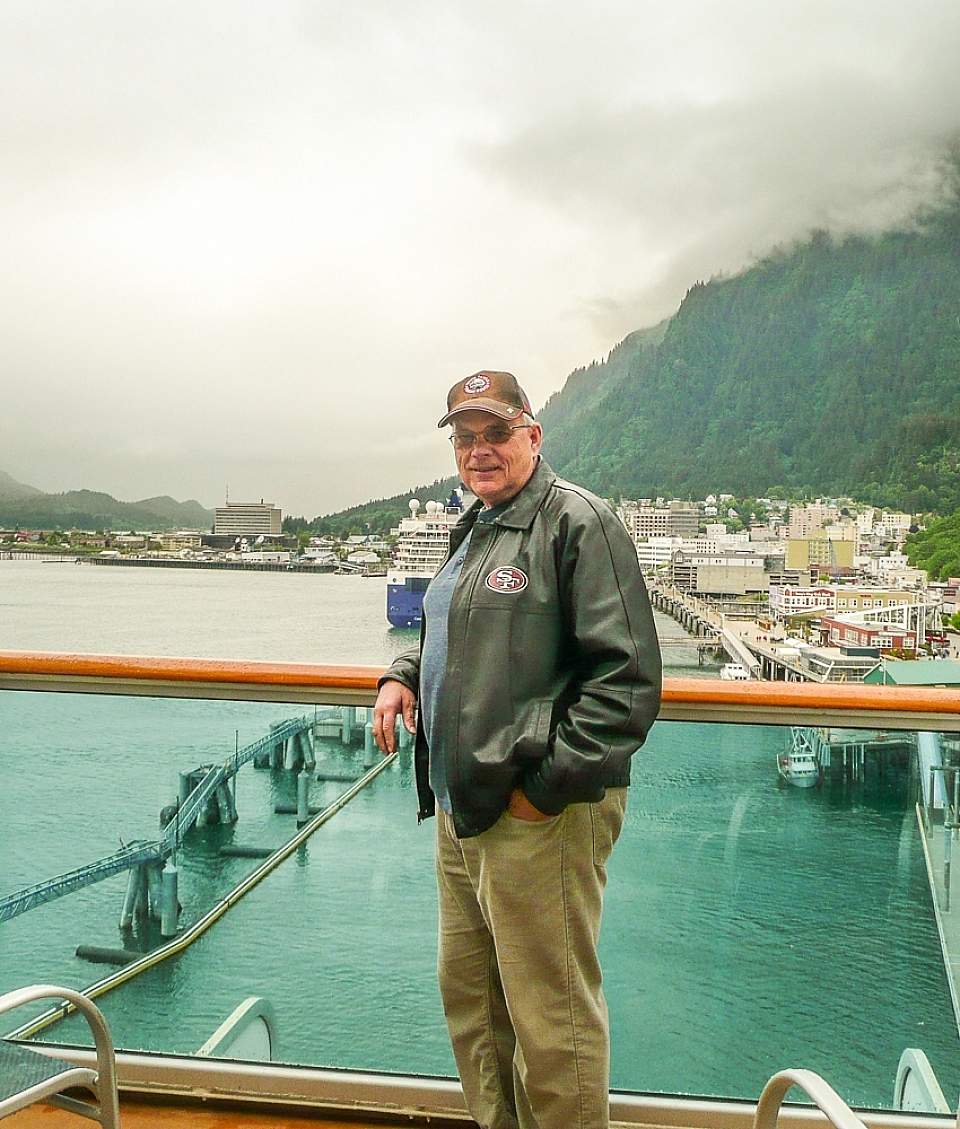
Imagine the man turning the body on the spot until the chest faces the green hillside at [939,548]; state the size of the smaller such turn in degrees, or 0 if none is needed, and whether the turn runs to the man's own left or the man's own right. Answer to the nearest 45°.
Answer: approximately 180°

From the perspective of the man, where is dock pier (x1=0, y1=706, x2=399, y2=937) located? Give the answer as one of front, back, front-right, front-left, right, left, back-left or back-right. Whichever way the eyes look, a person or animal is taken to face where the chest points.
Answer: right

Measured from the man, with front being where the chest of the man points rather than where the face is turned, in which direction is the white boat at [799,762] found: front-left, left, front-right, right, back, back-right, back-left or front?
back

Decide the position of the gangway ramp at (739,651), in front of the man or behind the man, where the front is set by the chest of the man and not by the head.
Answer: behind

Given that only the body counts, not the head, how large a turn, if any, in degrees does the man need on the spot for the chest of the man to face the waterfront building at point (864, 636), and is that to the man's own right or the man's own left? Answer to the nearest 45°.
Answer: approximately 180°

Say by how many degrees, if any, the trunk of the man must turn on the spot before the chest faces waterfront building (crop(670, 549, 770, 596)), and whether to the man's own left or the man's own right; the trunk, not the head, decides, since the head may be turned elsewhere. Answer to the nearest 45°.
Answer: approximately 135° to the man's own right

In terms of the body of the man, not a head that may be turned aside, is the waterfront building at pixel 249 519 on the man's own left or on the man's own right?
on the man's own right

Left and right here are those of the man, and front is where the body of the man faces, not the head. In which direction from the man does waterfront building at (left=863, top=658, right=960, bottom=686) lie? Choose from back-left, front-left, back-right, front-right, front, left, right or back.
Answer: back

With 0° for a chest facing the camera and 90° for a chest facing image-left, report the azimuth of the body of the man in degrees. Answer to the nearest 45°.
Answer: approximately 45°

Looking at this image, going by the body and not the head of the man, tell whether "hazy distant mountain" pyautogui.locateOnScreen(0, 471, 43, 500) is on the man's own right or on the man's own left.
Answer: on the man's own right
